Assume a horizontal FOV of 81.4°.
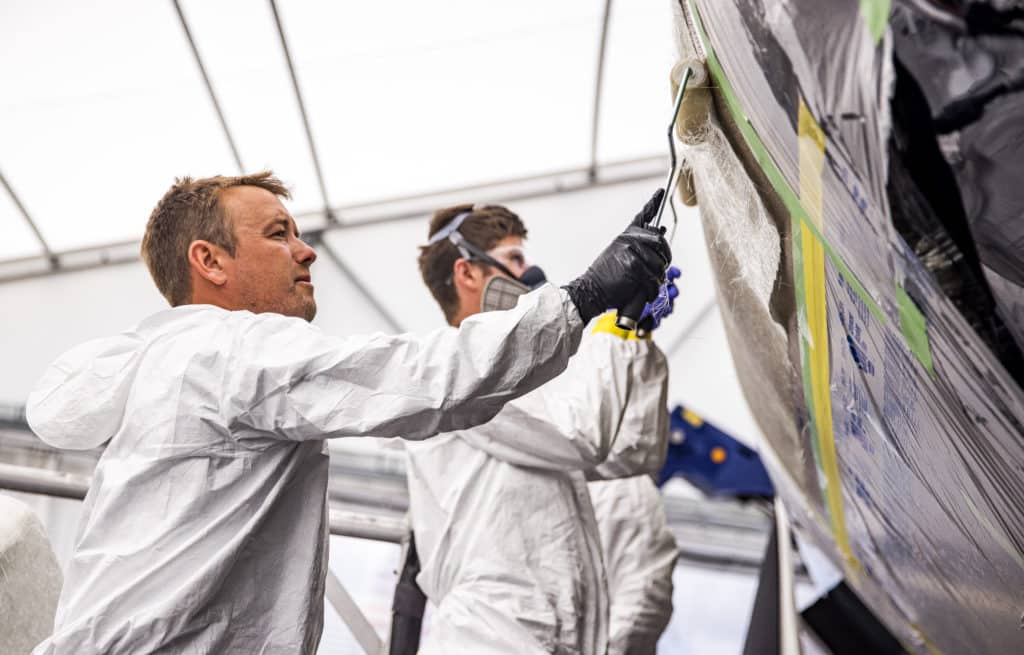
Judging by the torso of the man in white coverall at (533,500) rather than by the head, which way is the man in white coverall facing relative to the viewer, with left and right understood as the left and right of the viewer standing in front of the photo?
facing to the right of the viewer

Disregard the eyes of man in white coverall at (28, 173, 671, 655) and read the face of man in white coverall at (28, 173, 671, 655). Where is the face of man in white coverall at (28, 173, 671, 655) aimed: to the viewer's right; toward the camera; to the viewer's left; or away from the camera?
to the viewer's right

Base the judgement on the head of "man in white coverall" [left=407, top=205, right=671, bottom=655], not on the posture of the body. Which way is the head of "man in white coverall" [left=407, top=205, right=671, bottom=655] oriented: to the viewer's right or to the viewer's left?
to the viewer's right

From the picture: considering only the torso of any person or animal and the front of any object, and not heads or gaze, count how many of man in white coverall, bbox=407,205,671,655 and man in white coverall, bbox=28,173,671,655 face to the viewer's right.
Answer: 2

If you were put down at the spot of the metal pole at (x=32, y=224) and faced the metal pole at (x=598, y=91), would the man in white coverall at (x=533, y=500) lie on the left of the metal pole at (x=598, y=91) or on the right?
right

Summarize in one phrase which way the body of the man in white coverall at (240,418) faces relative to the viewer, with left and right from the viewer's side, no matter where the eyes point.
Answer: facing to the right of the viewer

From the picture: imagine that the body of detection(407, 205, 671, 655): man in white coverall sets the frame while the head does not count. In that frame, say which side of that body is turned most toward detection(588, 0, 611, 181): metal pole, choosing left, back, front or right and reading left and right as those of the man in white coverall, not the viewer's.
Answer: left

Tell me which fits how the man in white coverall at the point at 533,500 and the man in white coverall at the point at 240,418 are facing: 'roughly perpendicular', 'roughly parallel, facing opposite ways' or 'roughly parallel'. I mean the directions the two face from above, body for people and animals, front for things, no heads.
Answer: roughly parallel

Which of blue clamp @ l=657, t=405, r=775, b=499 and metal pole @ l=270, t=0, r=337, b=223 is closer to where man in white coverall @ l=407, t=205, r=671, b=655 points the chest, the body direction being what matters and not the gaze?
the blue clamp
